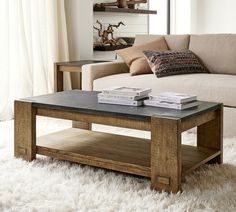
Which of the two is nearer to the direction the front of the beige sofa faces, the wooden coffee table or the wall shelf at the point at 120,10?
the wooden coffee table

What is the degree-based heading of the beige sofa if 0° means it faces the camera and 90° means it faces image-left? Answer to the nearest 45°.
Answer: approximately 45°

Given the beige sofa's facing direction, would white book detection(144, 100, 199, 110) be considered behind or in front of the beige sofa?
in front

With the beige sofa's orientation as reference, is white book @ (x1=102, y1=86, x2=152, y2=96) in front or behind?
in front
